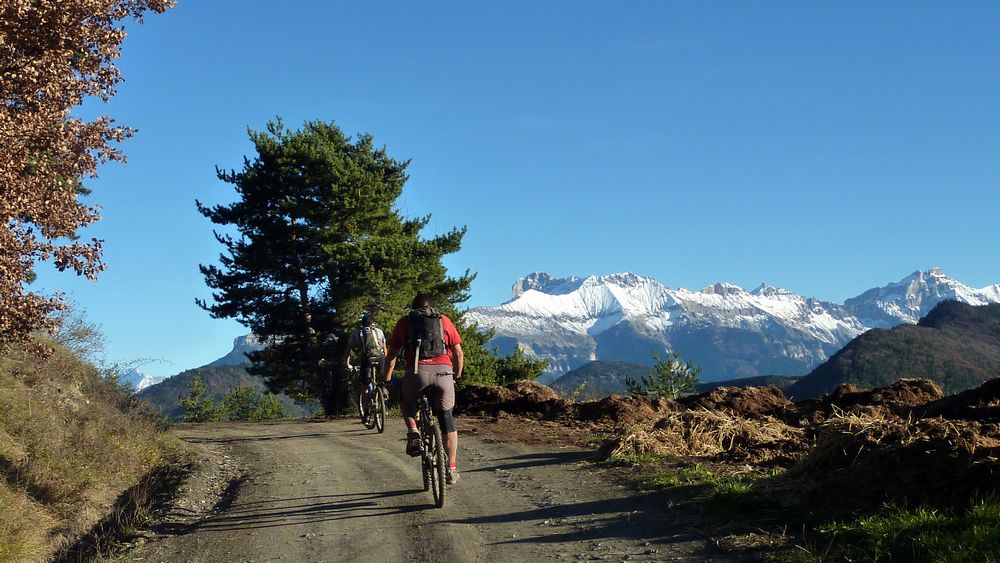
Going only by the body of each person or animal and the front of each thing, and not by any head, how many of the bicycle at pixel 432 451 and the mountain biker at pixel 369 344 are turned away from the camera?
2

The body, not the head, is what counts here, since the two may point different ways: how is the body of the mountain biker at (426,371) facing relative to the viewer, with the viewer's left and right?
facing away from the viewer

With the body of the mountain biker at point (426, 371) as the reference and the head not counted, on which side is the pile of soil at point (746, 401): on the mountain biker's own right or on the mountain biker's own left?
on the mountain biker's own right

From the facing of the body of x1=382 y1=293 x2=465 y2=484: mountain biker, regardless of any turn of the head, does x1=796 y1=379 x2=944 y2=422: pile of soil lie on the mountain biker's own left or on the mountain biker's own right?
on the mountain biker's own right

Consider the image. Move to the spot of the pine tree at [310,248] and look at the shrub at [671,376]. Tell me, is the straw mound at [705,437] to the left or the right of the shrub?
right

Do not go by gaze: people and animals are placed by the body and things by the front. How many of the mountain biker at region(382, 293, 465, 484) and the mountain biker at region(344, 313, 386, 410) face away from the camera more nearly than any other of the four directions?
2

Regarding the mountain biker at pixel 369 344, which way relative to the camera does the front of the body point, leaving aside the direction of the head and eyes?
away from the camera

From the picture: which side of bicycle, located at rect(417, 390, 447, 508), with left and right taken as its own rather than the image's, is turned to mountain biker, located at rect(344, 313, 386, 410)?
front

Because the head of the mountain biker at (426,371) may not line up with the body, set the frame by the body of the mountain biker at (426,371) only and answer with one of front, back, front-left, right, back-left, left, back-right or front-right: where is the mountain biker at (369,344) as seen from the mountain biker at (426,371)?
front

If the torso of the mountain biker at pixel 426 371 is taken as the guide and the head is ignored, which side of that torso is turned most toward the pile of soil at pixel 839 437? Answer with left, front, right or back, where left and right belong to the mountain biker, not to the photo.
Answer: right

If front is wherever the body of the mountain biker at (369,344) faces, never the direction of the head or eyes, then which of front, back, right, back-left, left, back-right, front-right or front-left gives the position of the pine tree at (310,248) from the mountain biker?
front

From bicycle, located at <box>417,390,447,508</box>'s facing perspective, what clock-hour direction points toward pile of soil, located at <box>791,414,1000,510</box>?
The pile of soil is roughly at 4 o'clock from the bicycle.

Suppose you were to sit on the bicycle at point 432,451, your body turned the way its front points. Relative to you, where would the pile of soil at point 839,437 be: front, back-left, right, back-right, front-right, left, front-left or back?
right

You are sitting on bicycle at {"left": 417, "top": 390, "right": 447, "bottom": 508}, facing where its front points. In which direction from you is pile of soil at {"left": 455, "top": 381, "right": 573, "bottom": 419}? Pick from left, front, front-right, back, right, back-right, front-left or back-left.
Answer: front

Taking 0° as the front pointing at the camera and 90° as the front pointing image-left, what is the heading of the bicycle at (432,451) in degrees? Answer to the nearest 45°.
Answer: approximately 180°

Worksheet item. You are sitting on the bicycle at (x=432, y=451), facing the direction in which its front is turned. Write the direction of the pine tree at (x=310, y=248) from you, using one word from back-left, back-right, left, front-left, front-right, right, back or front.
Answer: front

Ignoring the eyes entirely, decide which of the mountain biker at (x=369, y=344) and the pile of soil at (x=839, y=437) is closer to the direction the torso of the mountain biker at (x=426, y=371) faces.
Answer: the mountain biker
